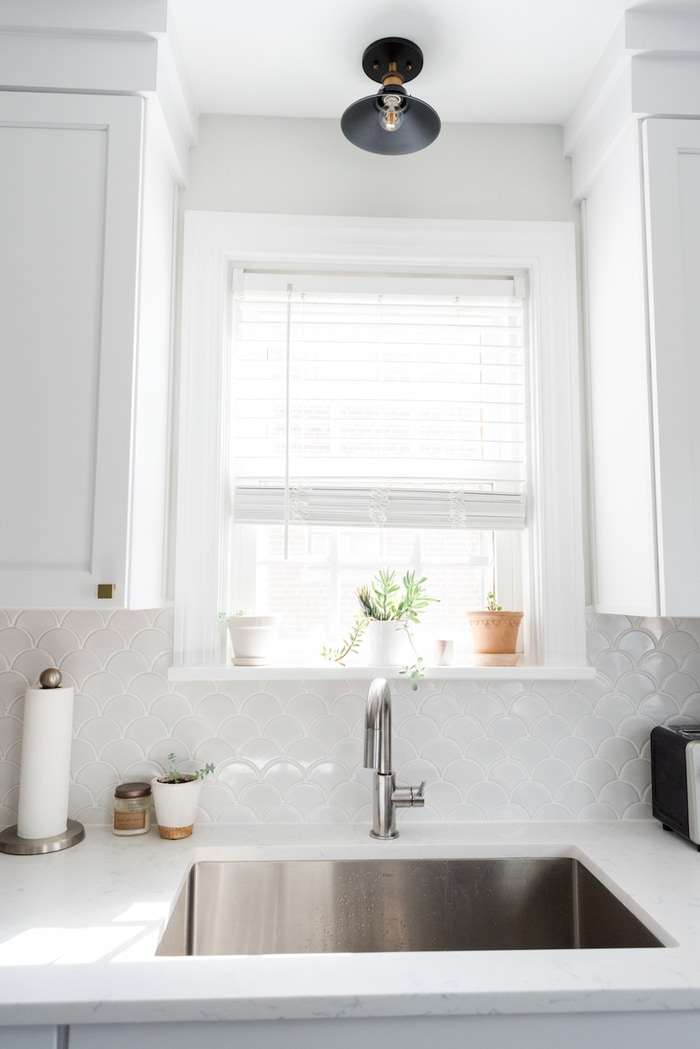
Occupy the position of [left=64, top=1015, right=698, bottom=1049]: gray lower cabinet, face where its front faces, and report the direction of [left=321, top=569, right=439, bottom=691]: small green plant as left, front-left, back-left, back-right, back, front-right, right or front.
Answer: back

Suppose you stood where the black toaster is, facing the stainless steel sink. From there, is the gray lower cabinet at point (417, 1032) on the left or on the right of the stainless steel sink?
left

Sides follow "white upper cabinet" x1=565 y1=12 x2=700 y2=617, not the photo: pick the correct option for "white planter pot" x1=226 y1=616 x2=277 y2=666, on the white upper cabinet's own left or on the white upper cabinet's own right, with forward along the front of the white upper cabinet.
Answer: on the white upper cabinet's own right

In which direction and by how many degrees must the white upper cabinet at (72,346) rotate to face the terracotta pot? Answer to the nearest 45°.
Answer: approximately 90° to its left
